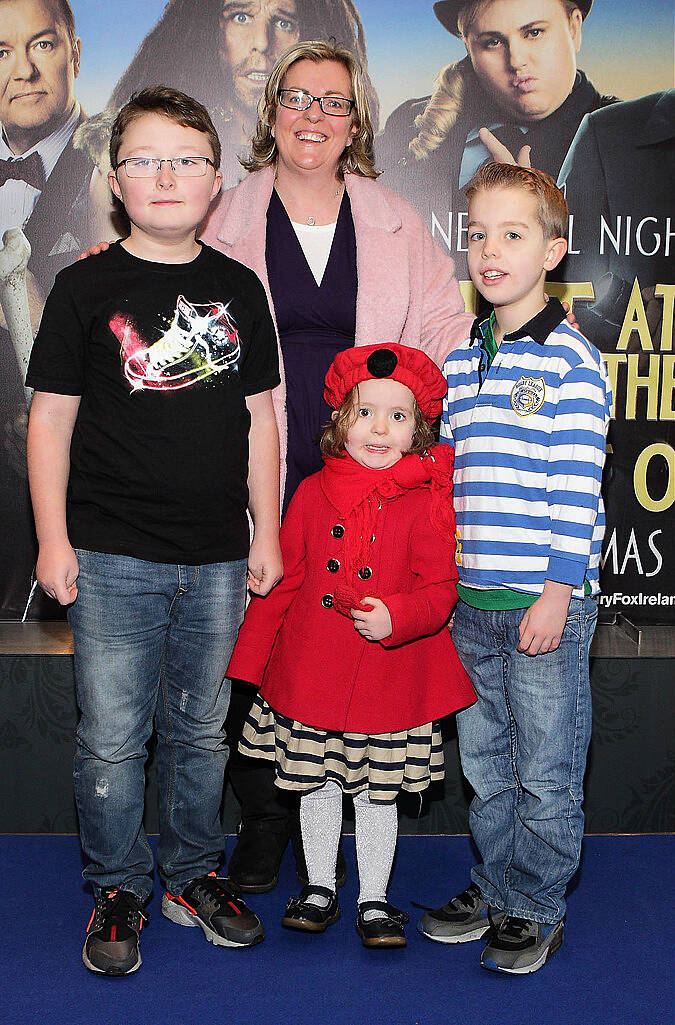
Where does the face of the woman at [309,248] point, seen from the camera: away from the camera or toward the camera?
toward the camera

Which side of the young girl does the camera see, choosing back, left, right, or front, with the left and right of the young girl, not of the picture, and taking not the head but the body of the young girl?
front

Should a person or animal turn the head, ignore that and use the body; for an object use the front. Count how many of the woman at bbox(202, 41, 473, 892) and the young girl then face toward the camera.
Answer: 2

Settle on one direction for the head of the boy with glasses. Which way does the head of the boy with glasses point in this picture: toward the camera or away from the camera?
toward the camera

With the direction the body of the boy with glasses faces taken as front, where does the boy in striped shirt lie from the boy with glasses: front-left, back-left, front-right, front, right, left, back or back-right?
left

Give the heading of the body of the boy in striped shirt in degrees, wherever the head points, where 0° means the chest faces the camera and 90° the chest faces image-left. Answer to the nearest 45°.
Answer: approximately 45°

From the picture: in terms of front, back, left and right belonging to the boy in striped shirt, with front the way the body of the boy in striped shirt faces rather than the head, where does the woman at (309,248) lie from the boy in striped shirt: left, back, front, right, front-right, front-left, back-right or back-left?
right

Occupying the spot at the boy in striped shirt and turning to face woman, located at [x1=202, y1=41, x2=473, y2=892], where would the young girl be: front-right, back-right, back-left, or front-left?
front-left

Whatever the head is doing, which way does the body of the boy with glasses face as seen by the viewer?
toward the camera
